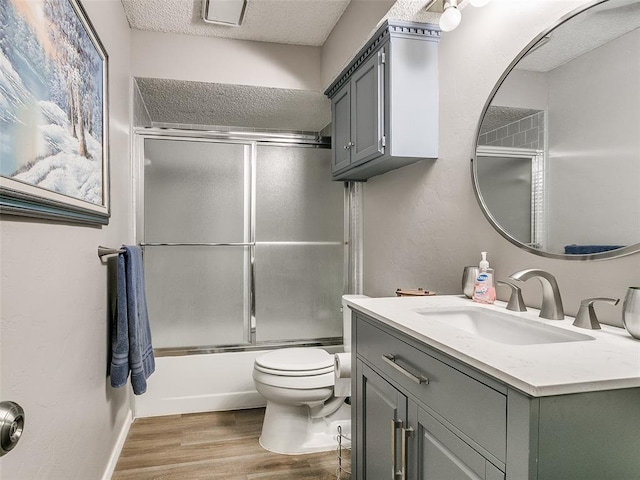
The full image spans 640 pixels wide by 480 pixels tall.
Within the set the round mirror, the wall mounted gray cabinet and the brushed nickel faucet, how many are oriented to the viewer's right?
0

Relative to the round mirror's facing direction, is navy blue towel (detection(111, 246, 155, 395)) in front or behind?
in front

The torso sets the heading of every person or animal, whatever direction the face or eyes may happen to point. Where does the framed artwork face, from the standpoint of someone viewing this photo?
facing the viewer and to the right of the viewer

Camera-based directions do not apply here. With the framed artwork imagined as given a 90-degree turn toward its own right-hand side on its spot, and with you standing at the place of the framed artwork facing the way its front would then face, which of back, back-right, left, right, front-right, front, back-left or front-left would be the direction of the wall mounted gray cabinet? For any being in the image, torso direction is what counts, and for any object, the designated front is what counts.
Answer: back-left

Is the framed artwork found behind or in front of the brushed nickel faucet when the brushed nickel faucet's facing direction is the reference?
in front

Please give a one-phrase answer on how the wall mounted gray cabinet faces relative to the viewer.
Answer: facing the viewer and to the left of the viewer

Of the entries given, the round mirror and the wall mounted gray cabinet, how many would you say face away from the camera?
0
